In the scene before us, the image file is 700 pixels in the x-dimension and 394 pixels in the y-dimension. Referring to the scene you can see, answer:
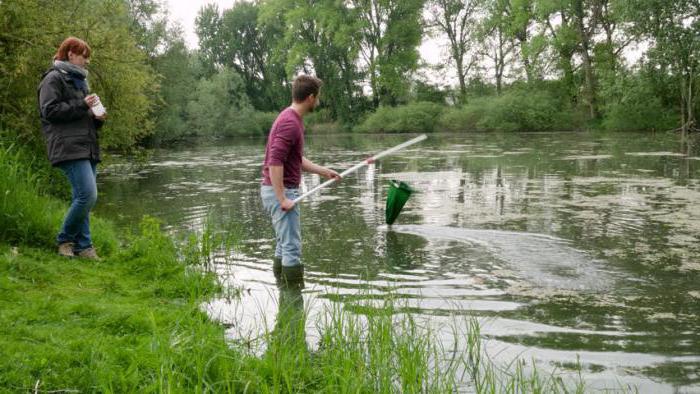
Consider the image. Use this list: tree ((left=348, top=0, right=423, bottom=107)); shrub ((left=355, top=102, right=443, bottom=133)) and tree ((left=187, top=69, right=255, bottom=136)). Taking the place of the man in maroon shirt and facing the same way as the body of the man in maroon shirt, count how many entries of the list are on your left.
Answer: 3

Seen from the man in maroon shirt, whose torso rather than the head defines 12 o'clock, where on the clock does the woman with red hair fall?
The woman with red hair is roughly at 6 o'clock from the man in maroon shirt.

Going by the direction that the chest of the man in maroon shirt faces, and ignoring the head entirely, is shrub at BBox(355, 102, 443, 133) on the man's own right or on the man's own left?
on the man's own left

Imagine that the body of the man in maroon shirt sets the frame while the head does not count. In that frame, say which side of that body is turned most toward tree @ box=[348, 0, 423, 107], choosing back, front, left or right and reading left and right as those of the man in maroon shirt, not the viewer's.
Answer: left

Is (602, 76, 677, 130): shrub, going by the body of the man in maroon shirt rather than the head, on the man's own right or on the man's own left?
on the man's own left

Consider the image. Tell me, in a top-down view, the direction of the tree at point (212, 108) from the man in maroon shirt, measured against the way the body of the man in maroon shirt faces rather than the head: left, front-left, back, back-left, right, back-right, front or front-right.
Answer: left

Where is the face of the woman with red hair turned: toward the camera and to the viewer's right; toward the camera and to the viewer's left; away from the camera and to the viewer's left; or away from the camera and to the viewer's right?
toward the camera and to the viewer's right

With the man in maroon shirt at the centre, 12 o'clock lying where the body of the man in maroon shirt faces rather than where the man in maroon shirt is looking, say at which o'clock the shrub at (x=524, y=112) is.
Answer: The shrub is roughly at 10 o'clock from the man in maroon shirt.

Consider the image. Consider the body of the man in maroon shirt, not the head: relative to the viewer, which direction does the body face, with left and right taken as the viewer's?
facing to the right of the viewer
